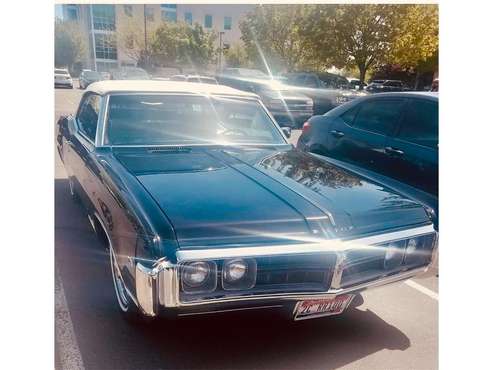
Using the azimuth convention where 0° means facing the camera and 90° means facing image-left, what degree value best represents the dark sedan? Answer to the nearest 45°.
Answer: approximately 315°

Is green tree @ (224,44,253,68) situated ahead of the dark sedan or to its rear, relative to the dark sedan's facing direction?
to the rear

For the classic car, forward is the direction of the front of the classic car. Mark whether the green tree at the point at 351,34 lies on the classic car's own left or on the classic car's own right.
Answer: on the classic car's own left

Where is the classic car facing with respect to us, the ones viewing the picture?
facing the viewer and to the right of the viewer

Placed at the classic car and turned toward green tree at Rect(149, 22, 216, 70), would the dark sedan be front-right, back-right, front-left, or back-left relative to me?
front-right

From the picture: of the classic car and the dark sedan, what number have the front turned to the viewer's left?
0

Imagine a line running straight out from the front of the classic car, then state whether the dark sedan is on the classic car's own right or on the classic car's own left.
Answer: on the classic car's own left
